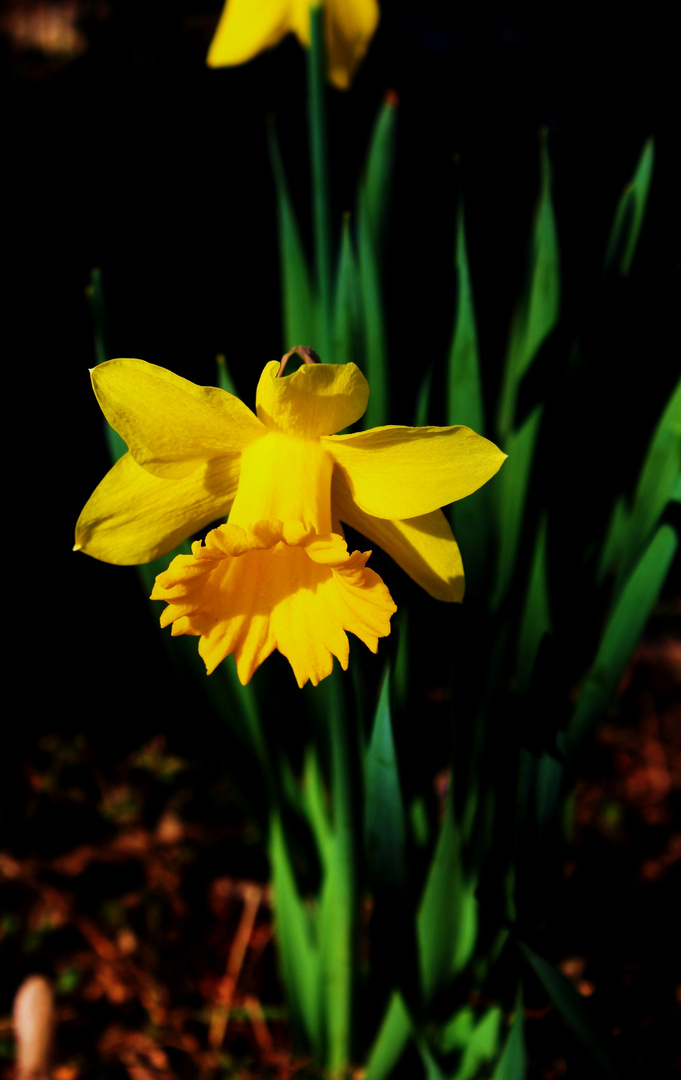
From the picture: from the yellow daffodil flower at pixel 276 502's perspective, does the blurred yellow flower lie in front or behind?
behind

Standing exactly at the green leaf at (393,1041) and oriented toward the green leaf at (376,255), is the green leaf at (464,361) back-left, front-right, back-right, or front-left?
front-right

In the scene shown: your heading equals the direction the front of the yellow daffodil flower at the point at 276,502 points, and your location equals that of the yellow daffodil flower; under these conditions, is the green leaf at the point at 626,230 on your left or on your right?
on your left

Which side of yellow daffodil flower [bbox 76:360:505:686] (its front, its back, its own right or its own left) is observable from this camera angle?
front

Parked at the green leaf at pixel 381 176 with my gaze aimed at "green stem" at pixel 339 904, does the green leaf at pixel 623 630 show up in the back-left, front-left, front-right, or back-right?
front-left

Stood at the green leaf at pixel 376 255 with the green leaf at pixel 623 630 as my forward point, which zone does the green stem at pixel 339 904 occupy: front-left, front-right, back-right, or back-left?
front-right
